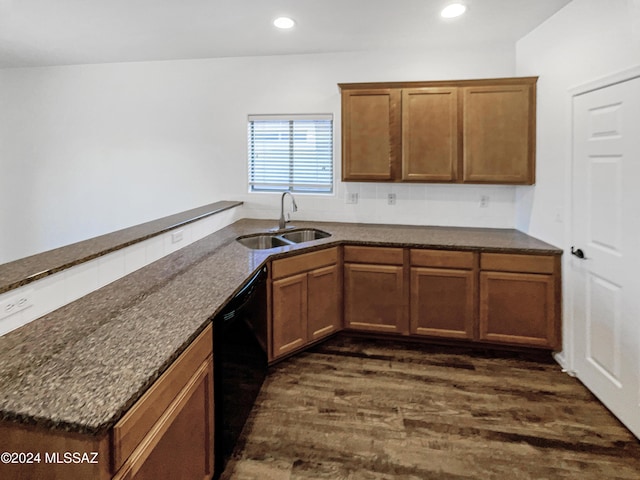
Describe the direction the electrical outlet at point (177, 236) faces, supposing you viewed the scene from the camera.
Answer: facing the viewer and to the right of the viewer

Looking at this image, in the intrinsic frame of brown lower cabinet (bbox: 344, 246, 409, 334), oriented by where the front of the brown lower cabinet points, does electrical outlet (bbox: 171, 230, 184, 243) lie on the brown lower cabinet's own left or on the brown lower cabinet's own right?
on the brown lower cabinet's own right

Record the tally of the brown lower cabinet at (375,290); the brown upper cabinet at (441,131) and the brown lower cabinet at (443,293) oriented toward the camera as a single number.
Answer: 3

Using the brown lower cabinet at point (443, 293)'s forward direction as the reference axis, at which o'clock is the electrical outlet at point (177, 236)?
The electrical outlet is roughly at 2 o'clock from the brown lower cabinet.

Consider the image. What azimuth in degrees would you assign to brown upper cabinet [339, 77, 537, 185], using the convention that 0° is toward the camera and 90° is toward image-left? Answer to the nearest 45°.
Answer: approximately 0°

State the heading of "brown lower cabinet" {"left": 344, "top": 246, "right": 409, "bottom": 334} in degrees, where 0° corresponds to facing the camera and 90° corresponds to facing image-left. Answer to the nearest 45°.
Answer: approximately 0°
